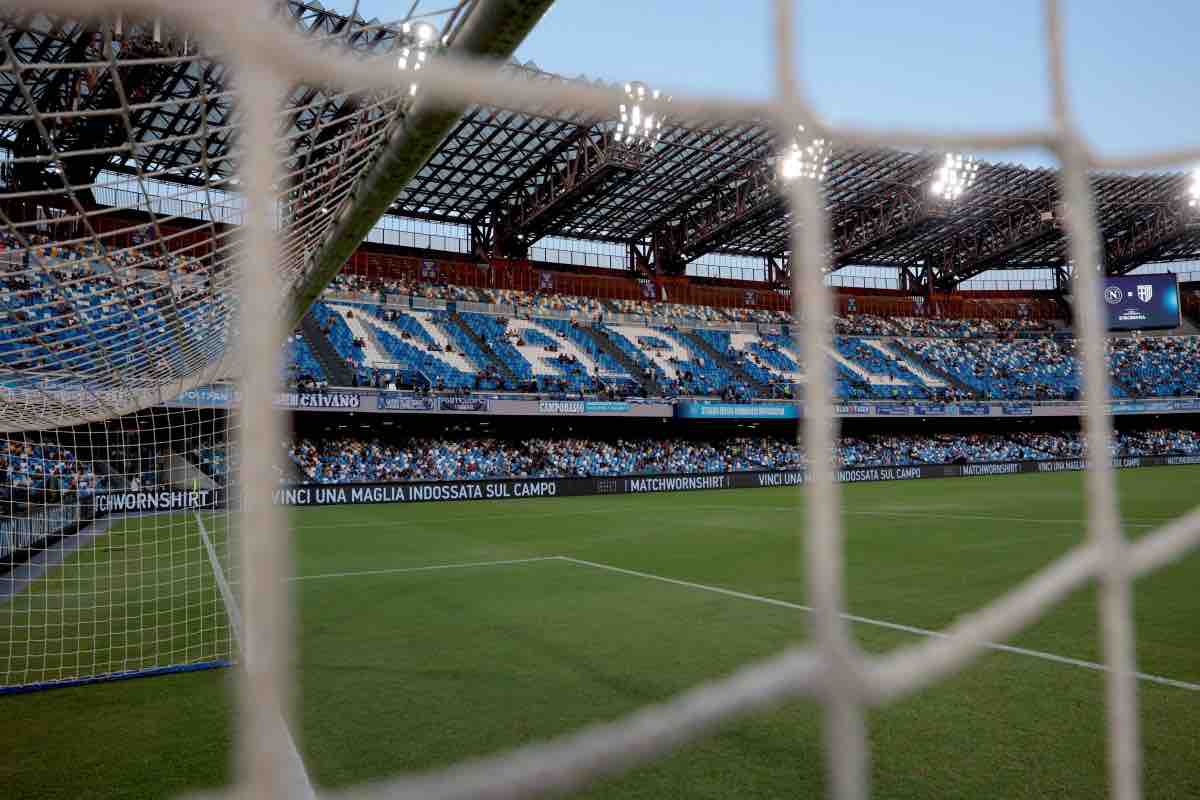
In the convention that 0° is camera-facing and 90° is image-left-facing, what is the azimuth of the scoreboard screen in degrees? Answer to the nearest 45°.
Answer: approximately 0°

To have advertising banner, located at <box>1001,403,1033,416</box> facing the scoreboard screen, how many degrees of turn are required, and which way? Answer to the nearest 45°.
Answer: approximately 135° to its left

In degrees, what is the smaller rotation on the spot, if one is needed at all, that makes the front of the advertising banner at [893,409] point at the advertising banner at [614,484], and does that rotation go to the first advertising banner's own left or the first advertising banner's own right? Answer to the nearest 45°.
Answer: approximately 45° to the first advertising banner's own right

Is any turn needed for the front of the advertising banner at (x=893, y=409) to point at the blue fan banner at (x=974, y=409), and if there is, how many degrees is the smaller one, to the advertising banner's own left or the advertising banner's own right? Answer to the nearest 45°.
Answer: approximately 135° to the advertising banner's own left

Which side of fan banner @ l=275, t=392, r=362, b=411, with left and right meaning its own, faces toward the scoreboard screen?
left

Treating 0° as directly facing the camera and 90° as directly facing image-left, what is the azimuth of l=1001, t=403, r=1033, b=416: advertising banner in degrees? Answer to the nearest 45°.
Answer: approximately 0°

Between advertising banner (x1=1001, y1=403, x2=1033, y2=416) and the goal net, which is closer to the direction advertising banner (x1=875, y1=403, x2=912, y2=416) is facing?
the goal net

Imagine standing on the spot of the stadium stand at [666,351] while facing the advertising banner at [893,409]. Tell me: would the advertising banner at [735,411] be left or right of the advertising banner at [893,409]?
right

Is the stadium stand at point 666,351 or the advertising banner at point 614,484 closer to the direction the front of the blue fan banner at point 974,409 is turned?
the advertising banner
